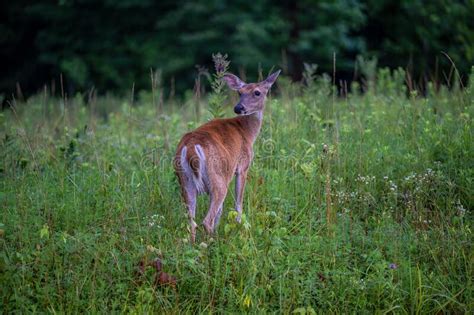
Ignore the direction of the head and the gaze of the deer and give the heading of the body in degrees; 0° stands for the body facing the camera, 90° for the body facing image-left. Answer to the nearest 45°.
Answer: approximately 225°
